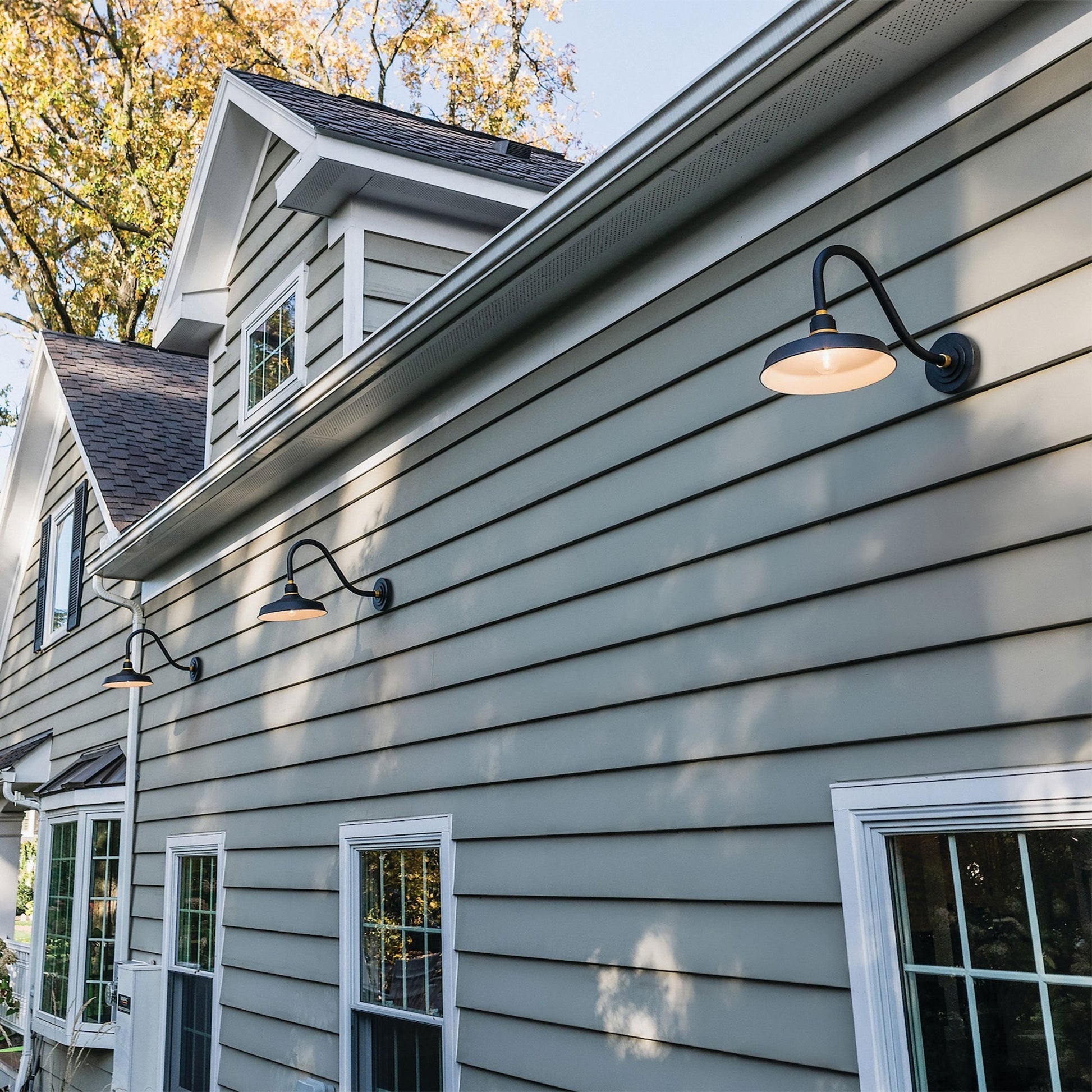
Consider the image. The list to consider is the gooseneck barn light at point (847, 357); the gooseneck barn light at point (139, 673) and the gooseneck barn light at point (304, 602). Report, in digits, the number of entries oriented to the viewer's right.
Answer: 0

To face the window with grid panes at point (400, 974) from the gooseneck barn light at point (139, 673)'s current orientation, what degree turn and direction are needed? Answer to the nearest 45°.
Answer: approximately 135° to its left

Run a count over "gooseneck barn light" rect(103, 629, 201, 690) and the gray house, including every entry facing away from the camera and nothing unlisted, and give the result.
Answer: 0

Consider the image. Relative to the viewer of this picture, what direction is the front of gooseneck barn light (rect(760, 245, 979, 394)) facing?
facing the viewer and to the left of the viewer

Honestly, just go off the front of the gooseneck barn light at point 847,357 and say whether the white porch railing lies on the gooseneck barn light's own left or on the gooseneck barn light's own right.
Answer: on the gooseneck barn light's own right

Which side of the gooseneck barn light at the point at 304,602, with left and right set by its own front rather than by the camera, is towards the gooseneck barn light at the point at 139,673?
right

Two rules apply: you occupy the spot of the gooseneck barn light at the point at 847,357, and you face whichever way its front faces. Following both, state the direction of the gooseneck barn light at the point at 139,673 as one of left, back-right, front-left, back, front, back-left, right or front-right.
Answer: right

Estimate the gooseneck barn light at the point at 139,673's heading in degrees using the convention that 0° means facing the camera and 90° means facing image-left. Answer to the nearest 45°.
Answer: approximately 90°

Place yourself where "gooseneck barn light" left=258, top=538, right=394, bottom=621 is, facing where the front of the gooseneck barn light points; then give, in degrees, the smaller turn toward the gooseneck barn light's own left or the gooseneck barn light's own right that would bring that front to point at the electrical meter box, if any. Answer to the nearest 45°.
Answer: approximately 135° to the gooseneck barn light's own right

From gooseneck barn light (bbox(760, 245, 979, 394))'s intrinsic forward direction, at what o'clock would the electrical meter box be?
The electrical meter box is roughly at 3 o'clock from the gooseneck barn light.

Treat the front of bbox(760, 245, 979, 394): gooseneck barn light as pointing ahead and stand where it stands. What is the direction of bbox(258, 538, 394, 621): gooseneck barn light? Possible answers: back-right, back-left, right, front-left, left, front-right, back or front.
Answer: right

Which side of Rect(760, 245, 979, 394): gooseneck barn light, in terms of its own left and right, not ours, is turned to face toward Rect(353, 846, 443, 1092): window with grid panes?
right

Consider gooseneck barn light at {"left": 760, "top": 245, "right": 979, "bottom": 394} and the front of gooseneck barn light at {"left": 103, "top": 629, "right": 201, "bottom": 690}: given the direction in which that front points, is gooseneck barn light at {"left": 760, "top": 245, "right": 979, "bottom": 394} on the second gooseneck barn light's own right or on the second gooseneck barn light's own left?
on the second gooseneck barn light's own left
